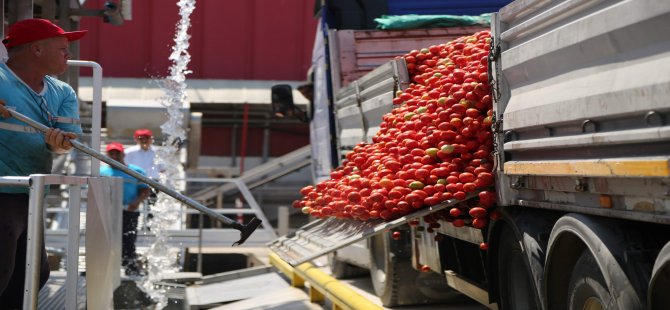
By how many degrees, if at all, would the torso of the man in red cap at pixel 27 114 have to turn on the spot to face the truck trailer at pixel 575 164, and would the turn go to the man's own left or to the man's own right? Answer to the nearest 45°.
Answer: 0° — they already face it

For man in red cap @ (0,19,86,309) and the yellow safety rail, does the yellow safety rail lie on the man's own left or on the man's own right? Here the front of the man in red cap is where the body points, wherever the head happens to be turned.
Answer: on the man's own left

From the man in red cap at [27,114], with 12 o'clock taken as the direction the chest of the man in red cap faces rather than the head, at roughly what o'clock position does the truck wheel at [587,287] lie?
The truck wheel is roughly at 12 o'clock from the man in red cap.

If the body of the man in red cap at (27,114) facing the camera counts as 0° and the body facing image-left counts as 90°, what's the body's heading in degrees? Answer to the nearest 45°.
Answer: approximately 315°

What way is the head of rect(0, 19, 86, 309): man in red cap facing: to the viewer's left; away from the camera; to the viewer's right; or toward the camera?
to the viewer's right
